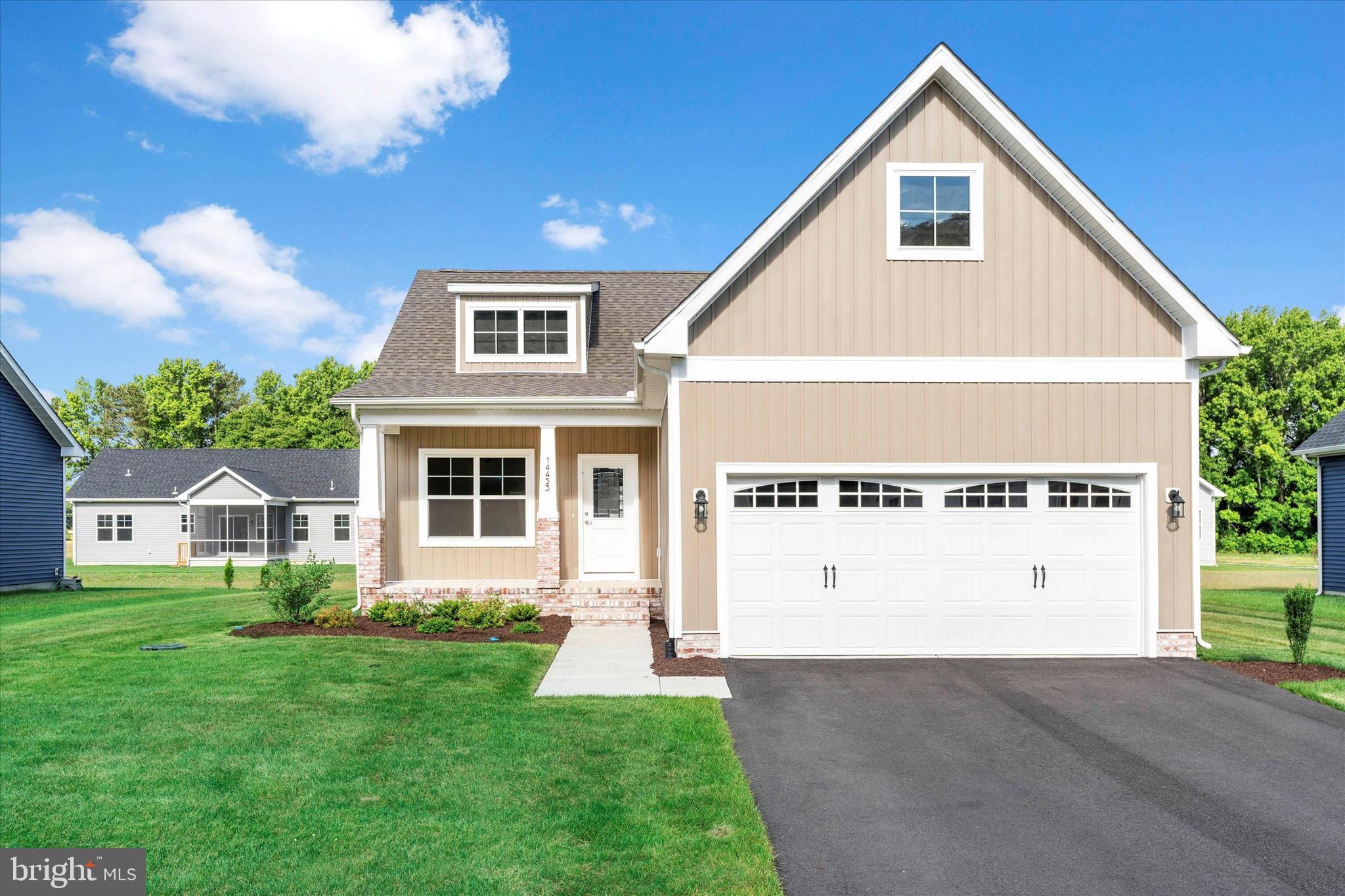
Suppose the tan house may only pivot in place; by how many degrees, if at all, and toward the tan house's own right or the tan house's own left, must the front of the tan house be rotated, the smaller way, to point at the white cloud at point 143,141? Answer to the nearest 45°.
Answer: approximately 135° to the tan house's own right

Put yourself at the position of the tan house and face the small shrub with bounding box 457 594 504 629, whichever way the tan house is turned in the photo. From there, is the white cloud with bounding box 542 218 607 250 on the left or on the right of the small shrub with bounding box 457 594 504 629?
right
